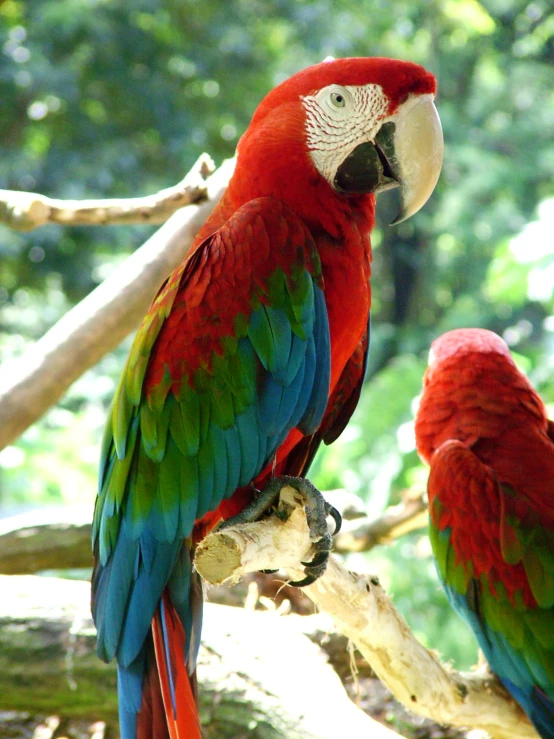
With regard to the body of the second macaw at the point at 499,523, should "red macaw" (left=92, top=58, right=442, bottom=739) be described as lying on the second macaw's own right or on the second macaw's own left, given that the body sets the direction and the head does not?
on the second macaw's own left

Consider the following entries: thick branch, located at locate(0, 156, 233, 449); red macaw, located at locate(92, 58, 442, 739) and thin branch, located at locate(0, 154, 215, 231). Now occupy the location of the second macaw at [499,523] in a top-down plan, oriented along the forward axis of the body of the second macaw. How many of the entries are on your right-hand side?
0

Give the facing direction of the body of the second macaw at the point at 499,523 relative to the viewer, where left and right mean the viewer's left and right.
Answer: facing away from the viewer and to the left of the viewer

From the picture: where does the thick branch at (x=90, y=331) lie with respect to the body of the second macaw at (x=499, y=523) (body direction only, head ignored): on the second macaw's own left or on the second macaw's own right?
on the second macaw's own left

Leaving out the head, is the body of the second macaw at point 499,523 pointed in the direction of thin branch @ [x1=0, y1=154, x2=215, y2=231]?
no

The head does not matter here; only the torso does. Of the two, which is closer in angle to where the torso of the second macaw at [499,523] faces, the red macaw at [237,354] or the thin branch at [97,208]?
the thin branch

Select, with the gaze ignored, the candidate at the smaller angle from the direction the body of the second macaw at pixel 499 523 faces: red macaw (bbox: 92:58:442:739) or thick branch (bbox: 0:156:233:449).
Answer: the thick branch
